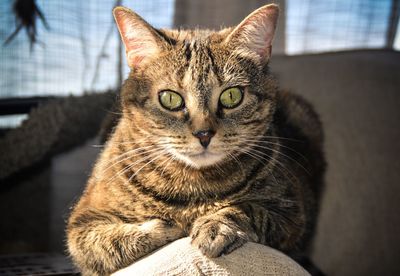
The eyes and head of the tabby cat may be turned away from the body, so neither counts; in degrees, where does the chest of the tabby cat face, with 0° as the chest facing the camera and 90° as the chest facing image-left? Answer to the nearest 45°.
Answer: approximately 0°
